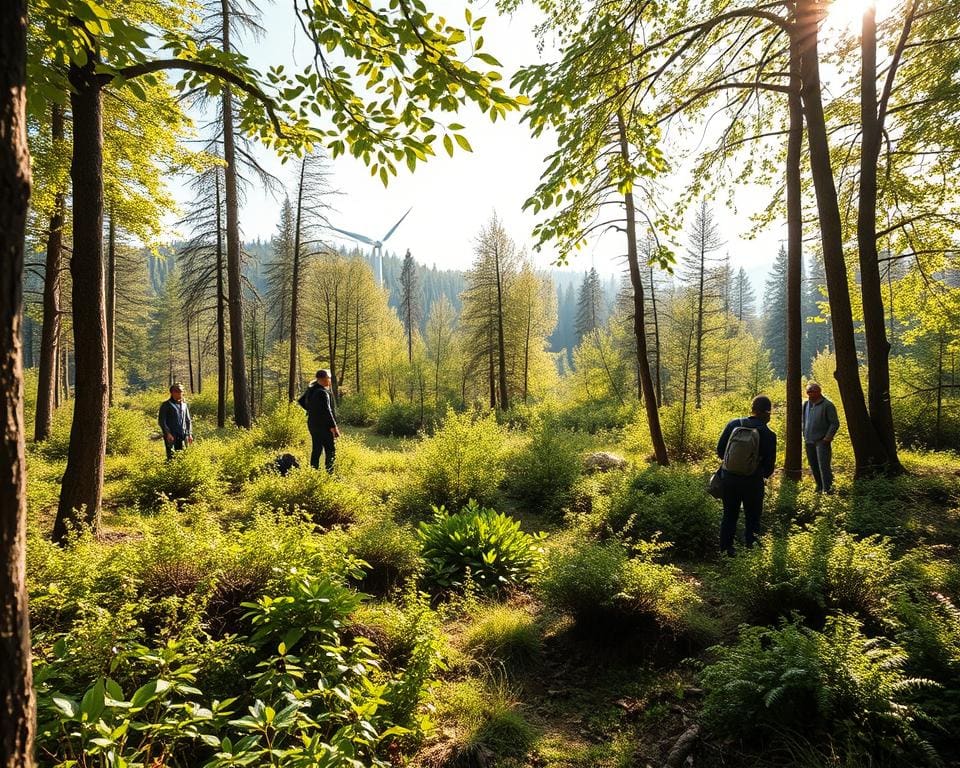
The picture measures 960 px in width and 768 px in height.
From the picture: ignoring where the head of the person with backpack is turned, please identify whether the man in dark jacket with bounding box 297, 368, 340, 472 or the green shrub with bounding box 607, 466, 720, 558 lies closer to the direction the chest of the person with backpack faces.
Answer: the man in dark jacket

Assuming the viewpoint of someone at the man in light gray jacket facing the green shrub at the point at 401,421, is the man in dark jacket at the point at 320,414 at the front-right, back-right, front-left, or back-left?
front-left

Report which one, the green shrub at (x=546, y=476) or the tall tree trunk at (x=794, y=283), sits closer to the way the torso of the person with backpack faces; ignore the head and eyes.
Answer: the tall tree trunk

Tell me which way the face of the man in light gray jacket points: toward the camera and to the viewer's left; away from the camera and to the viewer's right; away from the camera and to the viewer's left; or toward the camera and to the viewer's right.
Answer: toward the camera and to the viewer's left

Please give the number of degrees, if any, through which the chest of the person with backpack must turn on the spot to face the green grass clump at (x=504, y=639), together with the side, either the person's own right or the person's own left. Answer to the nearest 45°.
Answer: approximately 180°

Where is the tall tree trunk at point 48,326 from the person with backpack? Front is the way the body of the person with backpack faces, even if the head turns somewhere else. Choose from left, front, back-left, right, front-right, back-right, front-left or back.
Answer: back-left

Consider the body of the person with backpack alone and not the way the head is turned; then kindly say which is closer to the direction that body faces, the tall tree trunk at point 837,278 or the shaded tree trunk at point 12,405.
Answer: the tall tree trunk

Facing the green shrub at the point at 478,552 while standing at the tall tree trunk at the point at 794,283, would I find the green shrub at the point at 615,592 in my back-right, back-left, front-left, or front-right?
front-left

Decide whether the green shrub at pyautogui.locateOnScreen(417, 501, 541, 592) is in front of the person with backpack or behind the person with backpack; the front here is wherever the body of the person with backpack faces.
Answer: behind

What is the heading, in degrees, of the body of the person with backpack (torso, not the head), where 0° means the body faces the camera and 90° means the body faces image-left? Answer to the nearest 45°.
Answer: approximately 225°

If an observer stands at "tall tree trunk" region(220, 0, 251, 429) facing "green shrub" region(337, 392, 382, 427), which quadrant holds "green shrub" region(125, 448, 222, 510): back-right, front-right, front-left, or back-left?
back-right
